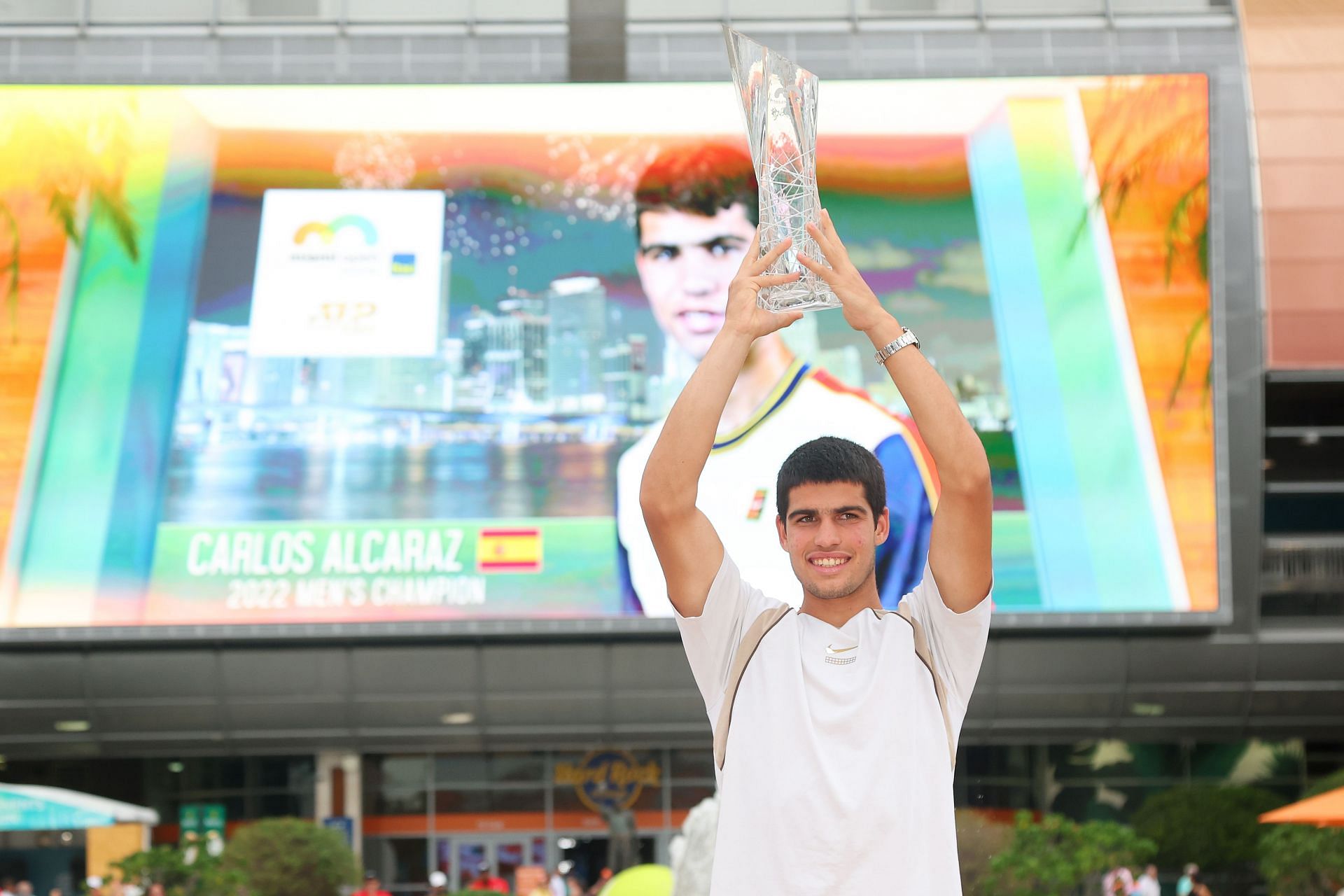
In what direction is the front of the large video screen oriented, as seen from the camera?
facing the viewer

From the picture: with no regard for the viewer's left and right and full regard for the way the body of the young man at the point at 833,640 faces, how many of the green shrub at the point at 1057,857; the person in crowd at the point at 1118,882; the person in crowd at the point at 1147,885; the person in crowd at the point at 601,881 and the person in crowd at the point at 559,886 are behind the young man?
5

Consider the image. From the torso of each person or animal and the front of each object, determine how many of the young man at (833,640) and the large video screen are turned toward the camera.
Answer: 2

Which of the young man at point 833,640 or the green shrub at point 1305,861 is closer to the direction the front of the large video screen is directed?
the young man

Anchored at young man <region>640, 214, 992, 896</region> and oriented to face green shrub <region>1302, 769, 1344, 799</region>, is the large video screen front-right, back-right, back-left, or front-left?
front-left

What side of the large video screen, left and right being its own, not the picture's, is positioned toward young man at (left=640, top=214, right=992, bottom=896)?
front

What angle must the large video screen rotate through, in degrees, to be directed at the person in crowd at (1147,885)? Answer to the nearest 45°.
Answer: approximately 90° to its left

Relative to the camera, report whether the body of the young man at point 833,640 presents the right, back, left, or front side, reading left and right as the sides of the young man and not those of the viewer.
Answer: front

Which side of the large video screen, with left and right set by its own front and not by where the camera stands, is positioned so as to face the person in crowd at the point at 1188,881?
left

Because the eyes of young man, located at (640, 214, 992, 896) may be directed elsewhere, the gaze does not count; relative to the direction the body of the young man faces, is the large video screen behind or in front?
behind

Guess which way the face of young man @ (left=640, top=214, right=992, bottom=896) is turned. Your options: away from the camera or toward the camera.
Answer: toward the camera

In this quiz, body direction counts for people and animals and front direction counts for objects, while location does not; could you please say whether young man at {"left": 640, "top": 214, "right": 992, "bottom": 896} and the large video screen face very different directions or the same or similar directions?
same or similar directions

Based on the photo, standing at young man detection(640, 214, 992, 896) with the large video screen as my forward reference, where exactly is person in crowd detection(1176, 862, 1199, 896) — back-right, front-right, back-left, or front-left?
front-right
